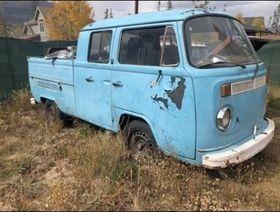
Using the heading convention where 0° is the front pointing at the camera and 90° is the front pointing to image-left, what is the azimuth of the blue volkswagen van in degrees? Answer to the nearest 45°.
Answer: approximately 315°

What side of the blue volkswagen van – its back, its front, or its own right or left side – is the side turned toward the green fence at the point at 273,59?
left

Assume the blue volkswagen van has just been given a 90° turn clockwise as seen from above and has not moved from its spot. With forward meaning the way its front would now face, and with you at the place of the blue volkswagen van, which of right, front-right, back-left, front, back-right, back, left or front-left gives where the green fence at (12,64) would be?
right

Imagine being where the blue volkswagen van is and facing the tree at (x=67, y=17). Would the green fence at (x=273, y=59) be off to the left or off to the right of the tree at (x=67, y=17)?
right

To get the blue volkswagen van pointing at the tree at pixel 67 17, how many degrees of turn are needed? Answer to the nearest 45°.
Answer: approximately 135° to its left
